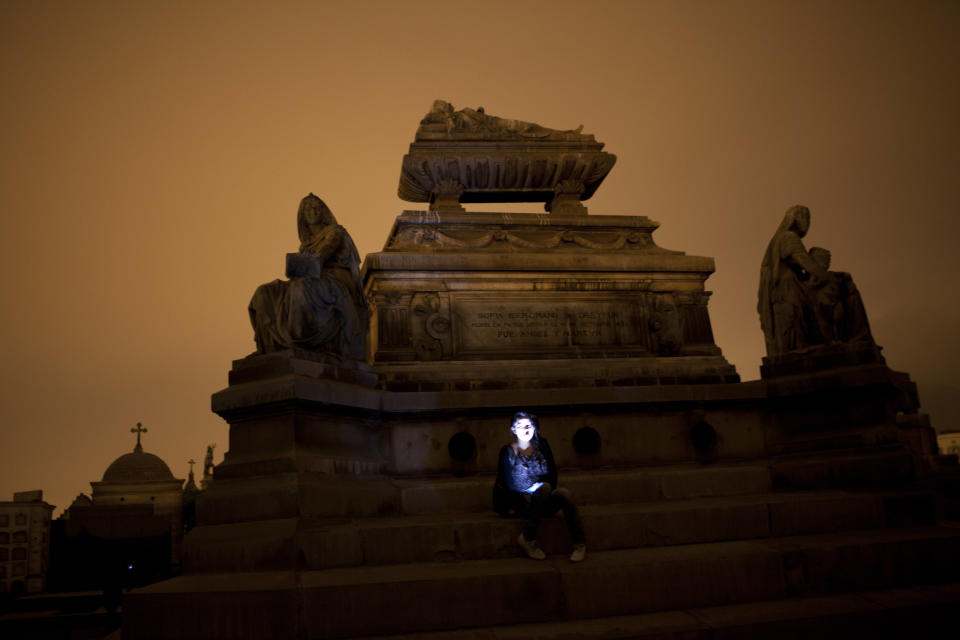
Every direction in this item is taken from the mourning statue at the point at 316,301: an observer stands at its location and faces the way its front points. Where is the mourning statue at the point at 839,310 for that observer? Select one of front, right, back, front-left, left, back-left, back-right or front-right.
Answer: back-left

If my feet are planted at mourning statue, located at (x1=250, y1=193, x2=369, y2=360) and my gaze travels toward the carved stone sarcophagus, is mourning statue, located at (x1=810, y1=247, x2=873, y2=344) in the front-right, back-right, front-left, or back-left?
front-right

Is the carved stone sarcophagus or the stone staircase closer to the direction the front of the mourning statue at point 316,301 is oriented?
the stone staircase

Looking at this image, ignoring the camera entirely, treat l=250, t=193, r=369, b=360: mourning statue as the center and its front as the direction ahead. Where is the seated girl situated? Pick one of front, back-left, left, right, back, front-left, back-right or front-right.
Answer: left

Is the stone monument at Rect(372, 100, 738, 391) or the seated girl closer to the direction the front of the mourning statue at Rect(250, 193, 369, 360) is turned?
the seated girl

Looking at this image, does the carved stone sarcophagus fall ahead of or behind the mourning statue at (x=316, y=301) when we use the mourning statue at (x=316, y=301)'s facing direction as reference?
behind

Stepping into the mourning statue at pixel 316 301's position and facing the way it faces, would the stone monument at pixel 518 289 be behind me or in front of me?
behind

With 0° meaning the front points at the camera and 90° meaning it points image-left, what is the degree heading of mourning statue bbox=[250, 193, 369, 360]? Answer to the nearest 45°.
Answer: approximately 45°

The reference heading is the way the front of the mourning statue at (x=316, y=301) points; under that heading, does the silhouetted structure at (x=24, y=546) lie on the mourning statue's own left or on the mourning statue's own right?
on the mourning statue's own right

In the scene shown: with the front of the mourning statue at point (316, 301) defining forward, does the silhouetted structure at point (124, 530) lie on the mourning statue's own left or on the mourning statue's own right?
on the mourning statue's own right
